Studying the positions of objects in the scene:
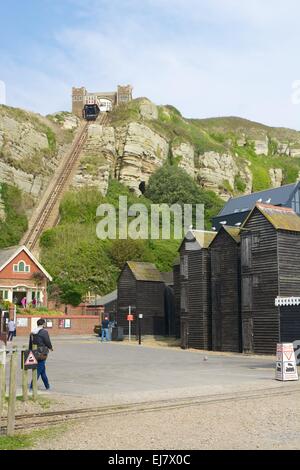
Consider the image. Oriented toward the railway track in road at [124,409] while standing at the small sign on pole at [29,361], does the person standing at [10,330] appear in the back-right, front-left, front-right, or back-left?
back-left

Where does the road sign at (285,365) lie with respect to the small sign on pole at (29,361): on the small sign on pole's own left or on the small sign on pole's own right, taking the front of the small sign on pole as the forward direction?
on the small sign on pole's own left

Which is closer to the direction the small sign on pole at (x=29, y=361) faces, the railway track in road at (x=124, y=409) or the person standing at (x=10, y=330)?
the railway track in road

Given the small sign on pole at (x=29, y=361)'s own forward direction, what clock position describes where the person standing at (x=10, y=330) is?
The person standing is roughly at 6 o'clock from the small sign on pole.

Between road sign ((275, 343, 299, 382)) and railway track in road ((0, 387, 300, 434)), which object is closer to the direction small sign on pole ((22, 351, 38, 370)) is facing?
the railway track in road

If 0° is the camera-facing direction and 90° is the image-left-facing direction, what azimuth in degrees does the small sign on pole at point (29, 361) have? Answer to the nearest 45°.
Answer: approximately 0°
